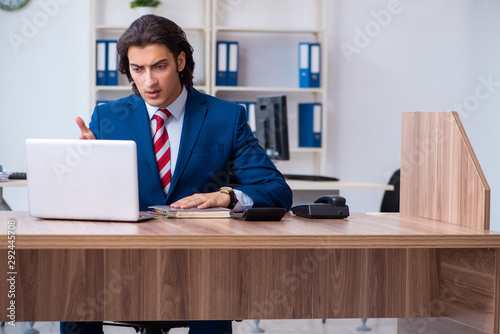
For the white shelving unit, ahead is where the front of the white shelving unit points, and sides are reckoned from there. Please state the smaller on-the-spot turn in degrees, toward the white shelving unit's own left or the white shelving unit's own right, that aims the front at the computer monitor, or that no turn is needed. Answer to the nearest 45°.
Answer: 0° — it already faces it

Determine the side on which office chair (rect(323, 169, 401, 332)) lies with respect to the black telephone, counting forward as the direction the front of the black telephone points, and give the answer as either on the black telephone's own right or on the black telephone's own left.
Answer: on the black telephone's own right

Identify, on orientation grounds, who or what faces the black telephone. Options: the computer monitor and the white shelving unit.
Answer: the white shelving unit
